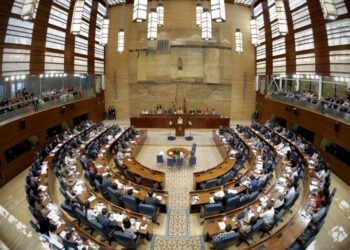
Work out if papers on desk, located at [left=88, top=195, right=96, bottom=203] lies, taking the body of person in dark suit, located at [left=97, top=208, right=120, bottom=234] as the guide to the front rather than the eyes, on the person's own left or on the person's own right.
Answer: on the person's own left

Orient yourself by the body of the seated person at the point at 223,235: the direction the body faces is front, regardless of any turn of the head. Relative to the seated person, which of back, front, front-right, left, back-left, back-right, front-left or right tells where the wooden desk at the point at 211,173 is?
front

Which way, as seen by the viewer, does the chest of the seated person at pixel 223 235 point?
away from the camera

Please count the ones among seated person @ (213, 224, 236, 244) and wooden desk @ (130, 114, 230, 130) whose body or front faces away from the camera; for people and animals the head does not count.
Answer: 1

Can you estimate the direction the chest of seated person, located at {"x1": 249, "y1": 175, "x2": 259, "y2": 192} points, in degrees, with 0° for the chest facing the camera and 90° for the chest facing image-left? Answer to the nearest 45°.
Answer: approximately 135°

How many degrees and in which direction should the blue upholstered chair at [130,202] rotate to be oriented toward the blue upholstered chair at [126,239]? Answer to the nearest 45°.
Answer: approximately 135° to its right

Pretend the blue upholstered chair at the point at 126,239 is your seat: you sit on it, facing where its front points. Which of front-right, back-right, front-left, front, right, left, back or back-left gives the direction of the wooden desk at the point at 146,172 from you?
front-left

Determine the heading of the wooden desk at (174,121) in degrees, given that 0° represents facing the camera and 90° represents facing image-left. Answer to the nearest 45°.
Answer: approximately 0°

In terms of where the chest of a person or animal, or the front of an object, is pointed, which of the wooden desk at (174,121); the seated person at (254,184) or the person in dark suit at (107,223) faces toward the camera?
the wooden desk

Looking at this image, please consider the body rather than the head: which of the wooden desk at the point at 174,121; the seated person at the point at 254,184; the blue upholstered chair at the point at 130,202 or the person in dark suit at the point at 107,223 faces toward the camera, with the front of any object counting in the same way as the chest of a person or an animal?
the wooden desk

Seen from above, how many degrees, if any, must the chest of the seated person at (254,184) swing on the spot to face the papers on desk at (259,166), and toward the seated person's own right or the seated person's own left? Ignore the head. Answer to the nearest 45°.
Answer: approximately 45° to the seated person's own right

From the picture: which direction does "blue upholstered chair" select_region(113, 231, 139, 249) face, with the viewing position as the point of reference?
facing away from the viewer and to the right of the viewer

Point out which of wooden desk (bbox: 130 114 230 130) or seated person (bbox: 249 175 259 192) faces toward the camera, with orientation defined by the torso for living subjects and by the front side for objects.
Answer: the wooden desk

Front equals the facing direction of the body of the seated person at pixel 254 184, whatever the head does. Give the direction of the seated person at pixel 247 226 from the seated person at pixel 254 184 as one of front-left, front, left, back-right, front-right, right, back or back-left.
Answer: back-left
